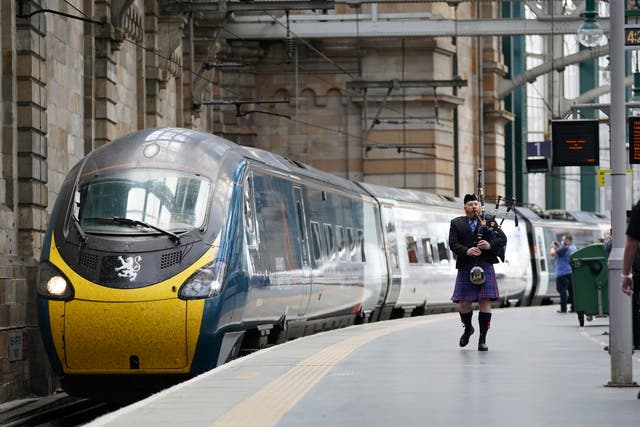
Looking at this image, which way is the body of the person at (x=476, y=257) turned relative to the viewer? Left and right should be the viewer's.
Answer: facing the viewer

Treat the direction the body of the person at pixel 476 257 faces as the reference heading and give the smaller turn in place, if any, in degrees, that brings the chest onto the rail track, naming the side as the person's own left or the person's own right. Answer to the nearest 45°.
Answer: approximately 90° to the person's own right

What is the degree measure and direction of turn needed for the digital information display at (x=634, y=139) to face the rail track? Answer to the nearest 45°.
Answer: approximately 90° to its right

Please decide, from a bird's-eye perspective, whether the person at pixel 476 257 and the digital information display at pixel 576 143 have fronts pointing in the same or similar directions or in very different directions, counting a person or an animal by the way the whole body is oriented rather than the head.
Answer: same or similar directions

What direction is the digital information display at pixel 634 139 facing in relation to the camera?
toward the camera

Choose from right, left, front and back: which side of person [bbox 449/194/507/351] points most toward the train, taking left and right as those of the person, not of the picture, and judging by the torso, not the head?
right

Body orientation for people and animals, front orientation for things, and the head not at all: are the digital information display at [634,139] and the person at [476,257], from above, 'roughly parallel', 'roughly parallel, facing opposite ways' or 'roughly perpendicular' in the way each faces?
roughly parallel

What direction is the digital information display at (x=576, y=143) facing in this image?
toward the camera
